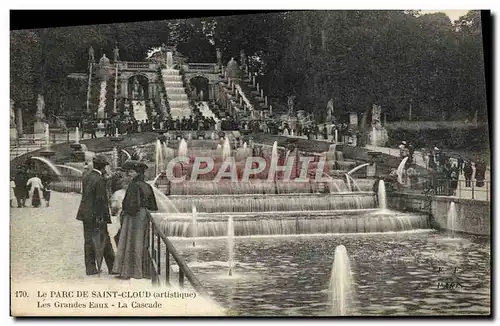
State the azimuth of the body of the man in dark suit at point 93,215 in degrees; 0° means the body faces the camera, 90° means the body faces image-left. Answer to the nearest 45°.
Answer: approximately 225°

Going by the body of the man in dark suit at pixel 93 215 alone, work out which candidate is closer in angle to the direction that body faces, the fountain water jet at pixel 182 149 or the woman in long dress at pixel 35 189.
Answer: the fountain water jet
